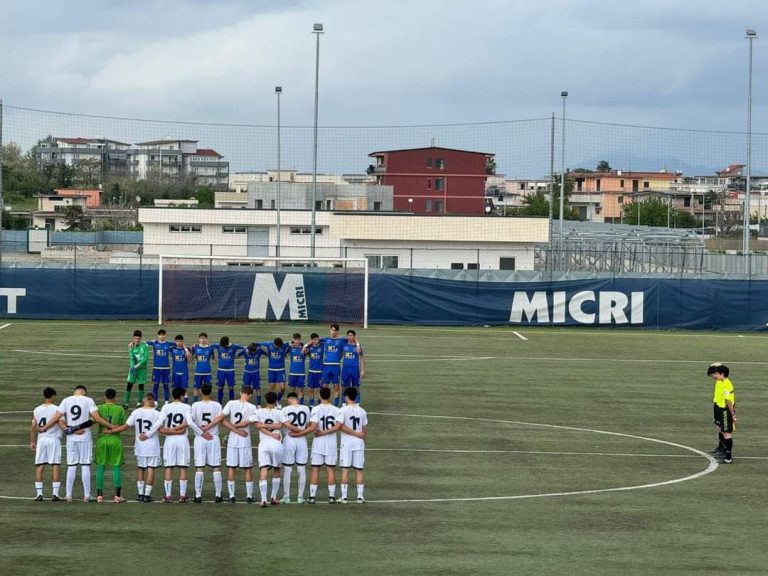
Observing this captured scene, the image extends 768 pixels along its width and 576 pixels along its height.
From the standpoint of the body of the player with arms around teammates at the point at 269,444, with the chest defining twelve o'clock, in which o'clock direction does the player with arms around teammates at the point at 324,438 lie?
the player with arms around teammates at the point at 324,438 is roughly at 3 o'clock from the player with arms around teammates at the point at 269,444.

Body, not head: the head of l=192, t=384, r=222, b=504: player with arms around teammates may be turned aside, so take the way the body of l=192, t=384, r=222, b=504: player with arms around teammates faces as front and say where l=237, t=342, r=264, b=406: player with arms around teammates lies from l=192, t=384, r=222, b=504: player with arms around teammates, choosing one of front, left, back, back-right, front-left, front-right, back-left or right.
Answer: front

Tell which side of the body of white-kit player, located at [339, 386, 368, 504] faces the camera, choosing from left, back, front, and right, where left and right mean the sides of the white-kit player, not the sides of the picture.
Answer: back

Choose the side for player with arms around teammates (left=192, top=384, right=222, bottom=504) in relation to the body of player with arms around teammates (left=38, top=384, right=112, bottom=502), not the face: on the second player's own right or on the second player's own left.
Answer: on the second player's own right

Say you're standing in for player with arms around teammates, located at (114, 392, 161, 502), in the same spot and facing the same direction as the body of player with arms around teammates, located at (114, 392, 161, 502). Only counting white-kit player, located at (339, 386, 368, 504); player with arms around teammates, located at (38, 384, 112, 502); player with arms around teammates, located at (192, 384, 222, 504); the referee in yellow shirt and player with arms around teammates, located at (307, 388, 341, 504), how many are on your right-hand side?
4

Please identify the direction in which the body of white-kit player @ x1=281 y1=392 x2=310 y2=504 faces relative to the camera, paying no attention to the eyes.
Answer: away from the camera

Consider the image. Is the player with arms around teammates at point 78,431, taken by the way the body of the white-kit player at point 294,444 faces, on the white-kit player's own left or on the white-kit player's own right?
on the white-kit player's own left

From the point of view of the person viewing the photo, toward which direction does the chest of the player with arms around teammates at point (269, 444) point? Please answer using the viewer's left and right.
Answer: facing away from the viewer

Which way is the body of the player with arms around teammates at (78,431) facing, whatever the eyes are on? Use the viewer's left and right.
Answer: facing away from the viewer

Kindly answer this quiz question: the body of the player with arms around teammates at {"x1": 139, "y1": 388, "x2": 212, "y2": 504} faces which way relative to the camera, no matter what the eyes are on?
away from the camera

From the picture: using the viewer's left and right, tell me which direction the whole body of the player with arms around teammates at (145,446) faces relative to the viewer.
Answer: facing away from the viewer

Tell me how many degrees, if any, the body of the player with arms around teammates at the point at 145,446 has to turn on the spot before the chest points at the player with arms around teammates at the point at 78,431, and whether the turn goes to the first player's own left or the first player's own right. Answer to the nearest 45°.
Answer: approximately 90° to the first player's own left

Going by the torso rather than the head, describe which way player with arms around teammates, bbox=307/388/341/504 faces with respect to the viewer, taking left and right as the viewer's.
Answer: facing away from the viewer

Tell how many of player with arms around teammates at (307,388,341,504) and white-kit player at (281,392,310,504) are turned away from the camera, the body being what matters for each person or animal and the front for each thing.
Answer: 2

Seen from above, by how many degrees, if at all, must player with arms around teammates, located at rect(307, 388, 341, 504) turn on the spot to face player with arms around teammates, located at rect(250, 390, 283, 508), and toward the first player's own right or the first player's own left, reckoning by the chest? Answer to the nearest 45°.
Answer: approximately 90° to the first player's own left
